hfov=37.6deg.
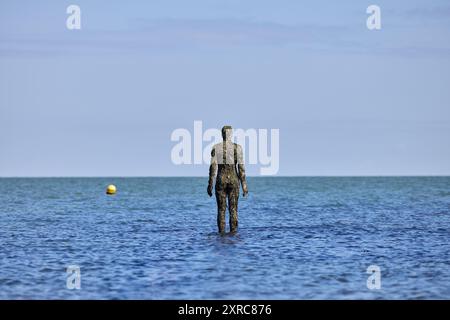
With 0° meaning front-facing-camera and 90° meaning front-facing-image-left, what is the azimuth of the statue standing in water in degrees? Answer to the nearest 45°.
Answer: approximately 180°
